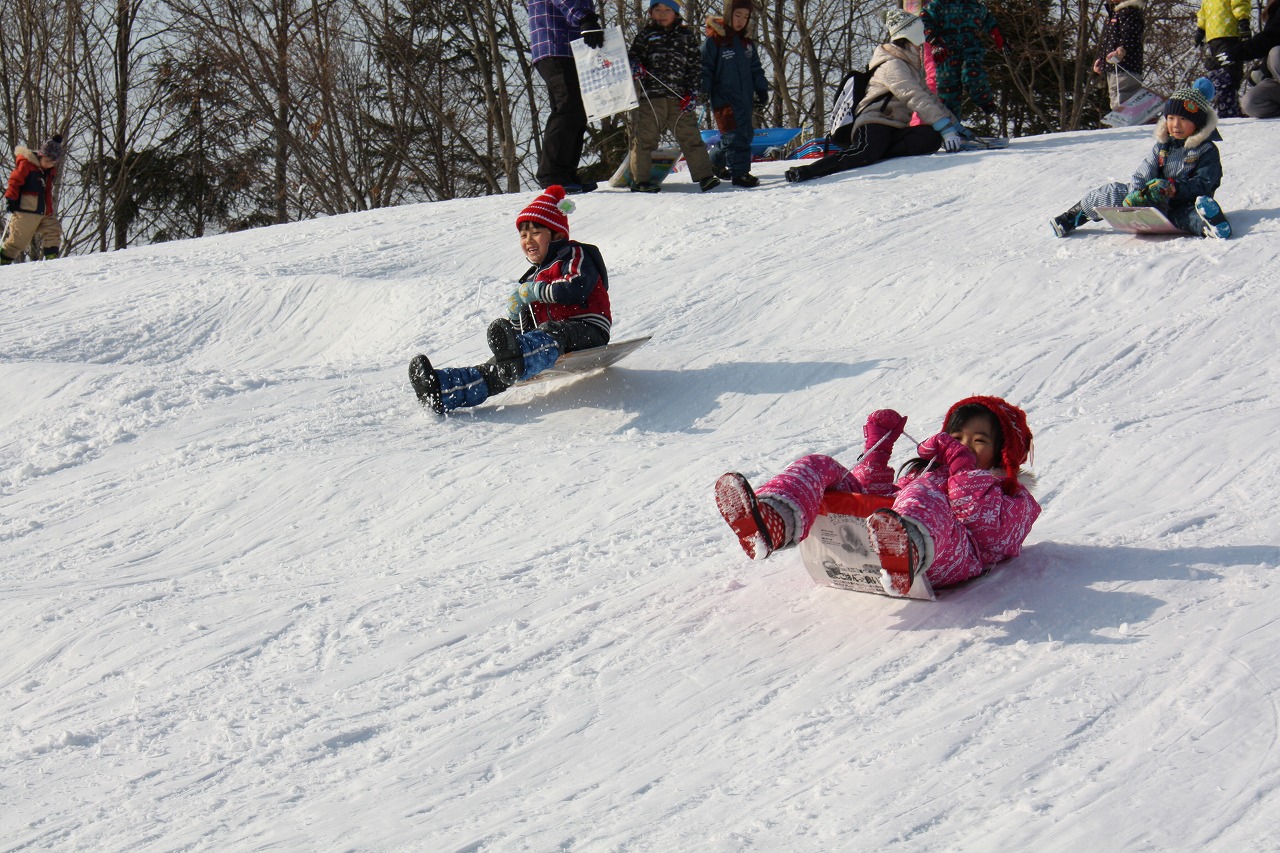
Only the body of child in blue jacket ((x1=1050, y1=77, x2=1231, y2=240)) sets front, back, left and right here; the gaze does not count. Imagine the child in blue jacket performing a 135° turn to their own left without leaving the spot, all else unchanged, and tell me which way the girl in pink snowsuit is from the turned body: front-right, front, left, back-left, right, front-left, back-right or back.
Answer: right

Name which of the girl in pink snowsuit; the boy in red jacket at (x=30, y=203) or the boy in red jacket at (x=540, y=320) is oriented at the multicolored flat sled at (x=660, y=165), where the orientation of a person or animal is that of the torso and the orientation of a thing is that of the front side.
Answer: the boy in red jacket at (x=30, y=203)

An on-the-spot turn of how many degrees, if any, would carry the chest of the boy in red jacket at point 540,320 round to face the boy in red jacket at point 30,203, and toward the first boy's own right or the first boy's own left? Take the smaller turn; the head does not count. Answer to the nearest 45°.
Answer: approximately 90° to the first boy's own right

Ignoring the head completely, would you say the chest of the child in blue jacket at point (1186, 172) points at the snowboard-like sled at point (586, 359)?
yes

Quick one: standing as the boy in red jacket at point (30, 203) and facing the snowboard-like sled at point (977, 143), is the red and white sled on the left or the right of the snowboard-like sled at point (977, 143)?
right

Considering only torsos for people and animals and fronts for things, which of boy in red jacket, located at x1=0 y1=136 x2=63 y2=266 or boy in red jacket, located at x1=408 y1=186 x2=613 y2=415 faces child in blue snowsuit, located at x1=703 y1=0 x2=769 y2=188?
boy in red jacket, located at x1=0 y1=136 x2=63 y2=266

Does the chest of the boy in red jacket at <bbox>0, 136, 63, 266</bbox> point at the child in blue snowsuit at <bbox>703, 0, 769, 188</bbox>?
yes

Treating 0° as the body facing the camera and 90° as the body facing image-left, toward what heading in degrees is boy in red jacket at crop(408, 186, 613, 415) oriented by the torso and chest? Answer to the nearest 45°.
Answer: approximately 45°

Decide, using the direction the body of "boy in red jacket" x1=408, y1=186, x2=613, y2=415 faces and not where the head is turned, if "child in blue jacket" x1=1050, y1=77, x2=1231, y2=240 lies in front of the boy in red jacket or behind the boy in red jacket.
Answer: behind

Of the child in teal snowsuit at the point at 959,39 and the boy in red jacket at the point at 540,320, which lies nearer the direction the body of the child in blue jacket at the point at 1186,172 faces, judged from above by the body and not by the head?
the boy in red jacket
